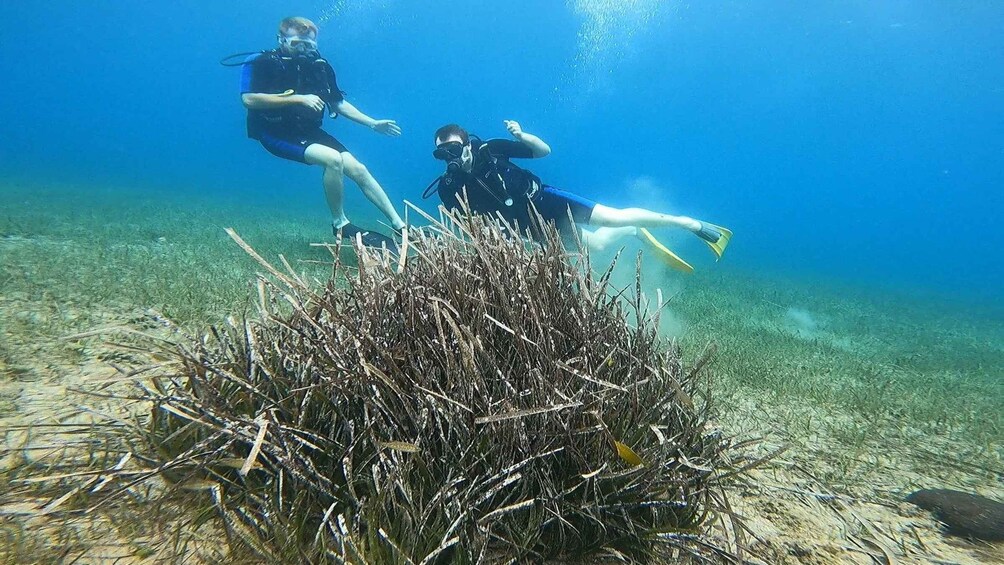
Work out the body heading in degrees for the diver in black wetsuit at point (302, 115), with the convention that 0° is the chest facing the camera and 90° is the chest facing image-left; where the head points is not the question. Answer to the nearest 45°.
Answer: approximately 315°

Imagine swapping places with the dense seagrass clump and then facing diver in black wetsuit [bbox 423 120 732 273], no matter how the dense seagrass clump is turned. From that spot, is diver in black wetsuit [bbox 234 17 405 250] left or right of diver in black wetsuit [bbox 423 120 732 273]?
left

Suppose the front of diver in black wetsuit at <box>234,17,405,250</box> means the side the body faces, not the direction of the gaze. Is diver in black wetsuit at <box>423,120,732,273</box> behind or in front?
in front

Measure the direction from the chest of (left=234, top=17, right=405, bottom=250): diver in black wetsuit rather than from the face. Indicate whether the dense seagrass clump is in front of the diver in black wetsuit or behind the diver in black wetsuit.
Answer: in front

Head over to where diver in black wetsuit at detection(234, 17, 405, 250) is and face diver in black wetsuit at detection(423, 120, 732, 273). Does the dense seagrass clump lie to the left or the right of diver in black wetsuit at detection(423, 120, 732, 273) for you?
right
